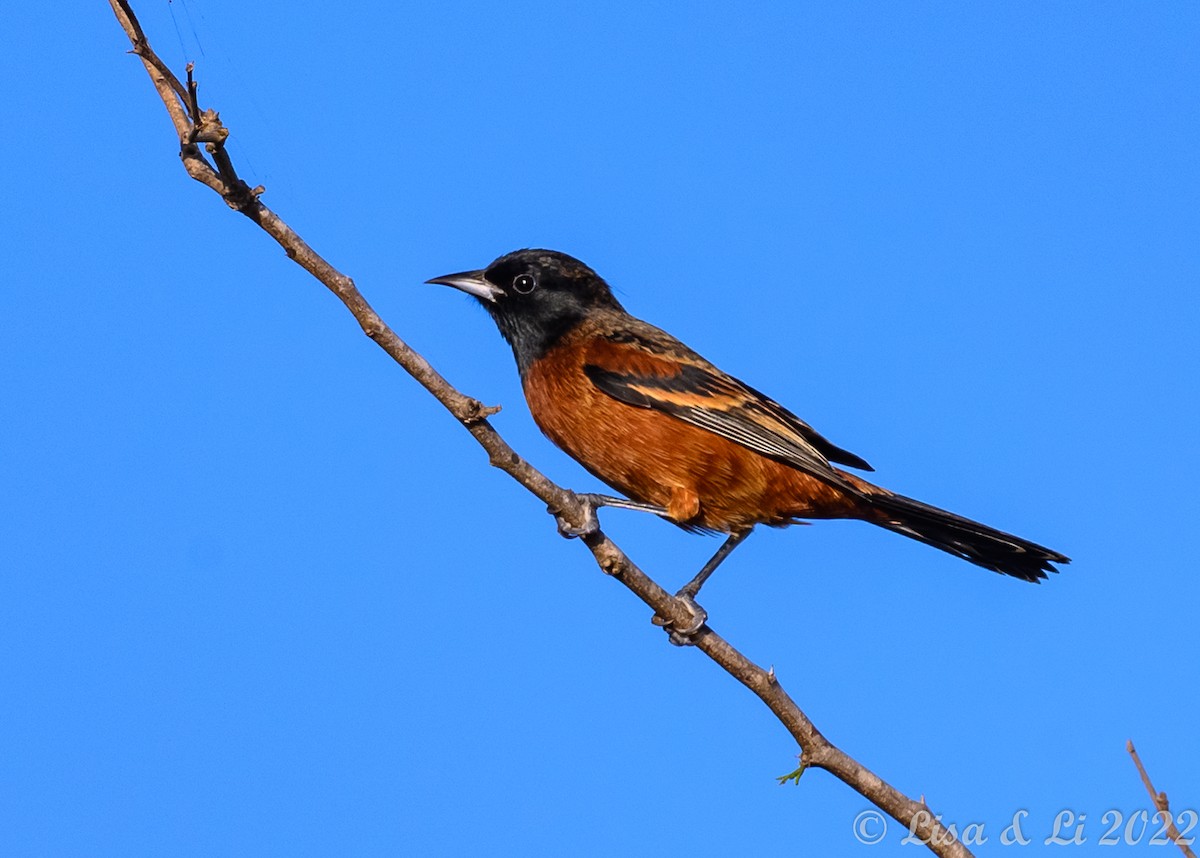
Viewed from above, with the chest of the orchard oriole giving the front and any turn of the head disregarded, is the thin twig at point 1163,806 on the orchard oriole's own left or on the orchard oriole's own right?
on the orchard oriole's own left

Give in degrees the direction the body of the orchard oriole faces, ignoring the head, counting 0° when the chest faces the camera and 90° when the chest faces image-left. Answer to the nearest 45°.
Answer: approximately 90°
